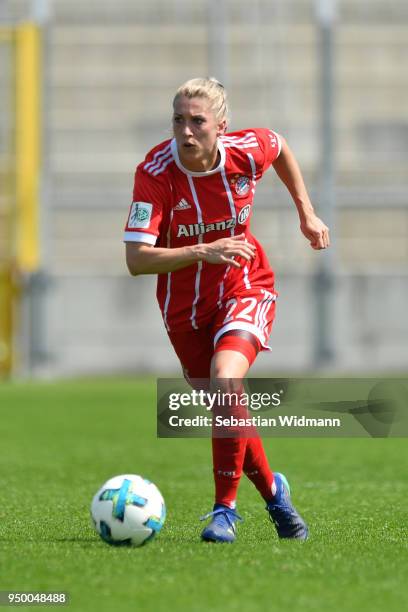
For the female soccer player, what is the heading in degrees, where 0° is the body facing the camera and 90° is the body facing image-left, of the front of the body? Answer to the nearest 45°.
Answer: approximately 0°

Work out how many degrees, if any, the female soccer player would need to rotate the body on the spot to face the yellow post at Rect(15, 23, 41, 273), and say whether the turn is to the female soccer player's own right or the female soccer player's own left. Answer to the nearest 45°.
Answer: approximately 180°

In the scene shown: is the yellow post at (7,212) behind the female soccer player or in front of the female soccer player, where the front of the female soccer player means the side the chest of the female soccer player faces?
behind
